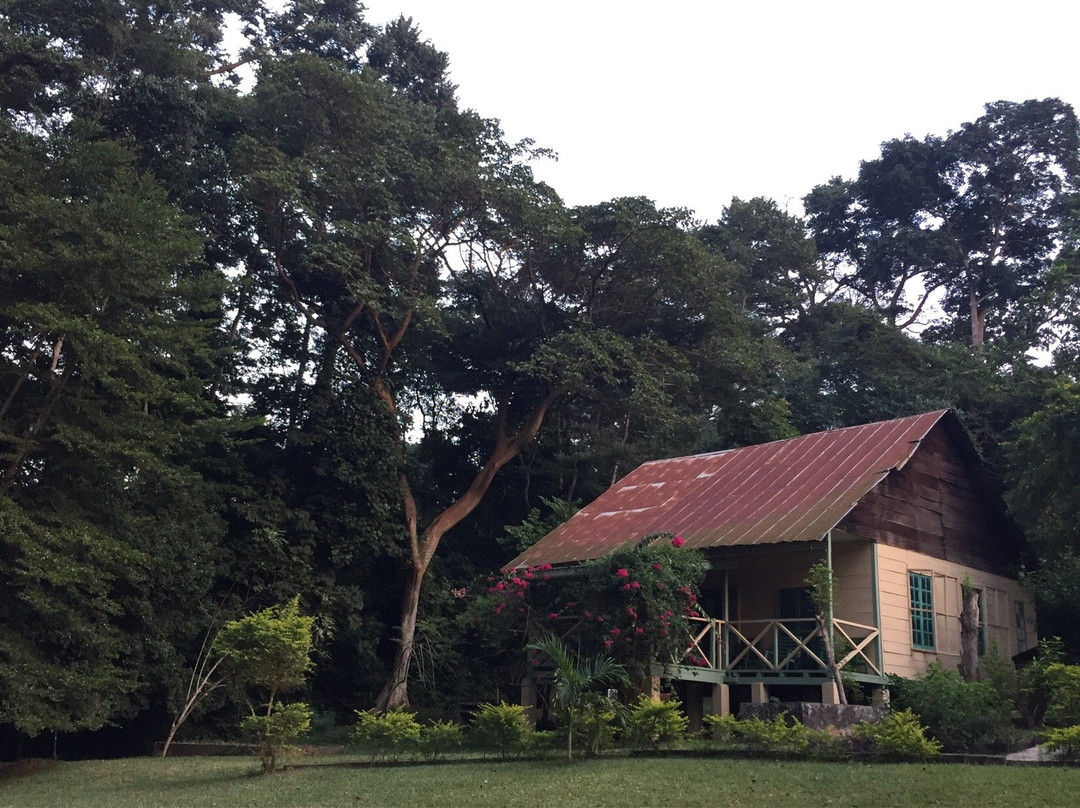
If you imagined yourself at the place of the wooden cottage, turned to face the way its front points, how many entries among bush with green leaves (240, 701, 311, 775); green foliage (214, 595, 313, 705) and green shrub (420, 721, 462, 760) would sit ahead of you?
3

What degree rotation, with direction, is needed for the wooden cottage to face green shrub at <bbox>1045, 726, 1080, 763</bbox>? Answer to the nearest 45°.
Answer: approximately 45° to its left

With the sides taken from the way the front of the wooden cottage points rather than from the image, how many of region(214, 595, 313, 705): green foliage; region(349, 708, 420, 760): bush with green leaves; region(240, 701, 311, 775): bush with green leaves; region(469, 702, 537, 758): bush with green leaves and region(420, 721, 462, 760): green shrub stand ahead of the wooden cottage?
5

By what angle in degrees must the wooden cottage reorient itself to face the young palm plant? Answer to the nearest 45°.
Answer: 0° — it already faces it

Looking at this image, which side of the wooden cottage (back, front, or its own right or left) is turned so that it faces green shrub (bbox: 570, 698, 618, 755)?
front

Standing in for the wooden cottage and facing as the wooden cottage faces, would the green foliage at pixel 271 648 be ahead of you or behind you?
ahead

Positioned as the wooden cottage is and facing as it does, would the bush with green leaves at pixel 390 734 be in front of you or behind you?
in front

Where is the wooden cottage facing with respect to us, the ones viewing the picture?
facing the viewer and to the left of the viewer

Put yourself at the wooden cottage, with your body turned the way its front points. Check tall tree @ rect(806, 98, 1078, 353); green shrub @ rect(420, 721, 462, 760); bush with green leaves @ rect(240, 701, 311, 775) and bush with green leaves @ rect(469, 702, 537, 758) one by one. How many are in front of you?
3

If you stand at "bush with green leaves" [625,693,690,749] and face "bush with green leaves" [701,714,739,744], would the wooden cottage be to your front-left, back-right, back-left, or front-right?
front-left

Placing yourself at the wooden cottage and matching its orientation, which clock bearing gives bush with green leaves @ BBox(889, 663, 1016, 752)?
The bush with green leaves is roughly at 10 o'clock from the wooden cottage.

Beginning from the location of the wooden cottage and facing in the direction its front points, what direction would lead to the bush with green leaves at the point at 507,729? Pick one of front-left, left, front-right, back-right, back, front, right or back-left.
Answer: front

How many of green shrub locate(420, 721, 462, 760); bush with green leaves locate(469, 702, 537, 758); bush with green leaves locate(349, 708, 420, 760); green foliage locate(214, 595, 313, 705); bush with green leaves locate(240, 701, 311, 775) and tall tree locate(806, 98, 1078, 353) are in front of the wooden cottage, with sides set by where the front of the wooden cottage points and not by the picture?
5

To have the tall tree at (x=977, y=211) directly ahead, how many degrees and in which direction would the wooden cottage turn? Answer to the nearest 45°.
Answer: approximately 135° to its right

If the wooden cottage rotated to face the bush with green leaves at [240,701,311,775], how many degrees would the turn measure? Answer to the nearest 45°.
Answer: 0° — it already faces it

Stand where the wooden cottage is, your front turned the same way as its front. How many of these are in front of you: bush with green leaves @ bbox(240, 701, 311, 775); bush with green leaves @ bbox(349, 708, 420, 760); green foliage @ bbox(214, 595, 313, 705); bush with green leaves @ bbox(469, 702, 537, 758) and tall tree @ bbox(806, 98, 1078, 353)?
4

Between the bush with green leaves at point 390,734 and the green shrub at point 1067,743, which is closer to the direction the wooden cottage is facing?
the bush with green leaves

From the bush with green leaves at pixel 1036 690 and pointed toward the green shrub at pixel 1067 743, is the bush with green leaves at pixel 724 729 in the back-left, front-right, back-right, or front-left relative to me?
front-right
